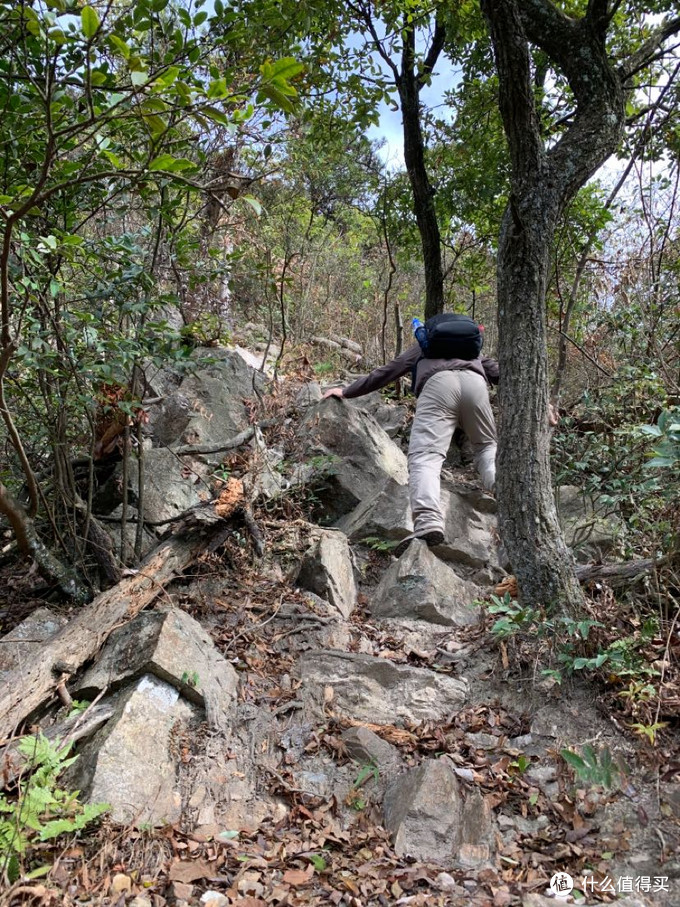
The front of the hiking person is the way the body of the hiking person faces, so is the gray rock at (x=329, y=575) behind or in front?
behind

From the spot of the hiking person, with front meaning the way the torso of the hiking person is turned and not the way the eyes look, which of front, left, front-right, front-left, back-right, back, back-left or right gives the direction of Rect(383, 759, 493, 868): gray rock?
back

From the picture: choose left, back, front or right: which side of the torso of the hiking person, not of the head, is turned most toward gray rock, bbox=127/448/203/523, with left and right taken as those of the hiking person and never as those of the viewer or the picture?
left

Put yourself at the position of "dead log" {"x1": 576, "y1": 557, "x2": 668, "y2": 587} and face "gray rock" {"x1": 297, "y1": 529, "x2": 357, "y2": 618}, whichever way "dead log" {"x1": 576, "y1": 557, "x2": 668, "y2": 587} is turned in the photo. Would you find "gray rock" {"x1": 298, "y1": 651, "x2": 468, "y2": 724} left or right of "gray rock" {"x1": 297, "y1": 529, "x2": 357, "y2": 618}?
left

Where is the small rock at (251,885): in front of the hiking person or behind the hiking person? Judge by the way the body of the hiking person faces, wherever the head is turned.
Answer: behind

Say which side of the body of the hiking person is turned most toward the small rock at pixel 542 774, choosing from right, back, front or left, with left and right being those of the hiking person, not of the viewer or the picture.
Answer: back

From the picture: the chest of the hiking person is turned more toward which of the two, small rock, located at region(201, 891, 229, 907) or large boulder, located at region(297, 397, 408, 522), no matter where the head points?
the large boulder

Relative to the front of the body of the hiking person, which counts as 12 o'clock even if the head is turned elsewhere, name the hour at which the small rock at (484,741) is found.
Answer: The small rock is roughly at 6 o'clock from the hiking person.

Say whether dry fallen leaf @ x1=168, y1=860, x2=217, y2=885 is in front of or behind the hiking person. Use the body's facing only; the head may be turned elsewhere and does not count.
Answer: behind

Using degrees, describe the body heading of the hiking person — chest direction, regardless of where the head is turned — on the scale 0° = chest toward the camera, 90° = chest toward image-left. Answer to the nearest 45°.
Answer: approximately 180°

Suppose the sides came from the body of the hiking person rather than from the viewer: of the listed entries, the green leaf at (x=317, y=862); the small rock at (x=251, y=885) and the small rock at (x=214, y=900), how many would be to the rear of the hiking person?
3

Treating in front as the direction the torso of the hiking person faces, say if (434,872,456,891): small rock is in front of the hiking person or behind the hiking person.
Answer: behind
